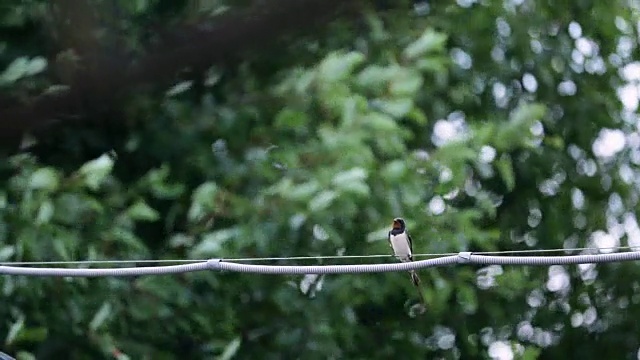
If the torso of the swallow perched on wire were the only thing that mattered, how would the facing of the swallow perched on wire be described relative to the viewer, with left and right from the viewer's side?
facing the viewer and to the left of the viewer
